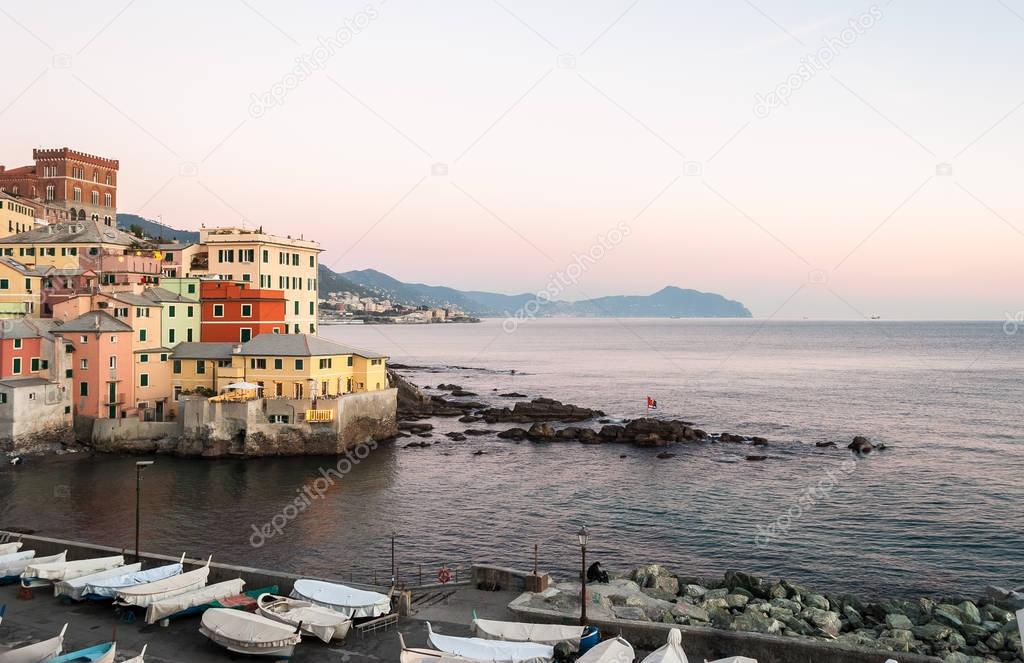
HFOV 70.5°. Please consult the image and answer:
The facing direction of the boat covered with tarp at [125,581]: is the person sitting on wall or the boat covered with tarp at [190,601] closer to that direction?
the person sitting on wall

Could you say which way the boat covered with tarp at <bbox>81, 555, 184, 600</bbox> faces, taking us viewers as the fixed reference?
facing away from the viewer and to the right of the viewer

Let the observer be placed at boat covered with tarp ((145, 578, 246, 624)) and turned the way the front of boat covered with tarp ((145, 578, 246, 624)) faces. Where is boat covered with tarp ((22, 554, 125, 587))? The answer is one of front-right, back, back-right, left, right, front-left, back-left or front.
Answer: left

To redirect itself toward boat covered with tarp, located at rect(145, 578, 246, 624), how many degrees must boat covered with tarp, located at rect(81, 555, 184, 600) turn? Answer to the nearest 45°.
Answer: approximately 90° to its right

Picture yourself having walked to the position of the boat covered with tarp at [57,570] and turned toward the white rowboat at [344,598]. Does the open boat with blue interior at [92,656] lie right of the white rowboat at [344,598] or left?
right

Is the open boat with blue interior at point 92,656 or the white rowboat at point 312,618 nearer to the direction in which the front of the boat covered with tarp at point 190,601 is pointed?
the white rowboat

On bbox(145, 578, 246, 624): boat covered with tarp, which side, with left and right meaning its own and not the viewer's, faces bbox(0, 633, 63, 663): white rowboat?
back

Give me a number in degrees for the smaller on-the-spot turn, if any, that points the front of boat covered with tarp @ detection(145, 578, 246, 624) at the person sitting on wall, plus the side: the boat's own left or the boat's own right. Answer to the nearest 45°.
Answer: approximately 45° to the boat's own right

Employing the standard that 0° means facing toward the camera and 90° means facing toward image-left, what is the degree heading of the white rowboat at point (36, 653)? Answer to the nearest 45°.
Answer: approximately 225°

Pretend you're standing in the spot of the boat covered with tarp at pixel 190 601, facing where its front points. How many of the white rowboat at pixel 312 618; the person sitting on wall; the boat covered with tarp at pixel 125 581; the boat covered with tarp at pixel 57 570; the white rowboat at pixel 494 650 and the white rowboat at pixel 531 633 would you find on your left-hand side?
2

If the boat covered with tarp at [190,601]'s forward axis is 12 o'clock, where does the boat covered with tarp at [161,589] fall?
the boat covered with tarp at [161,589] is roughly at 9 o'clock from the boat covered with tarp at [190,601].

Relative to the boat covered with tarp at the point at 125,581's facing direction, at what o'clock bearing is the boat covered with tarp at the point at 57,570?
the boat covered with tarp at the point at 57,570 is roughly at 9 o'clock from the boat covered with tarp at the point at 125,581.

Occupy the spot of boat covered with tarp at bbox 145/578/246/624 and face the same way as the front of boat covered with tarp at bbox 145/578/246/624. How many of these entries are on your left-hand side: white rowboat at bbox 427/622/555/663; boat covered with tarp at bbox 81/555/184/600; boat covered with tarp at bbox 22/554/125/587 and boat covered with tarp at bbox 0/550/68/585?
3

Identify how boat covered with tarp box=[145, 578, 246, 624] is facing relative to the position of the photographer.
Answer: facing away from the viewer and to the right of the viewer
